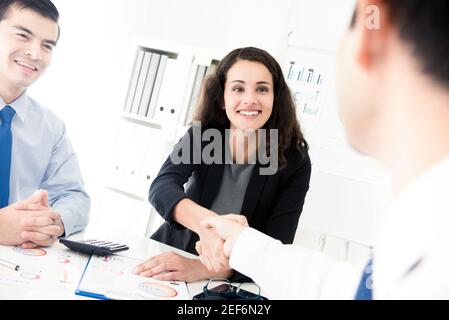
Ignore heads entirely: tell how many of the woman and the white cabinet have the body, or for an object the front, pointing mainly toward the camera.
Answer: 2

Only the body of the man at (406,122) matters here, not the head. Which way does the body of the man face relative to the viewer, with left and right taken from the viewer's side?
facing away from the viewer and to the left of the viewer

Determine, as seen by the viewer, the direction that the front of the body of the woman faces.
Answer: toward the camera

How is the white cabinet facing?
toward the camera

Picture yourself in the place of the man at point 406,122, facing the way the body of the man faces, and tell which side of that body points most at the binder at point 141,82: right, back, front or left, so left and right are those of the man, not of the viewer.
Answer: front

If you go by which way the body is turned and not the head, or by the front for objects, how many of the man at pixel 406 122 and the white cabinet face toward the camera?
1

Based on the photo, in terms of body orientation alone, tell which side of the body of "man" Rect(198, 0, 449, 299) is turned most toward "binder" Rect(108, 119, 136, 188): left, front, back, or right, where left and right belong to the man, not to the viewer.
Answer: front

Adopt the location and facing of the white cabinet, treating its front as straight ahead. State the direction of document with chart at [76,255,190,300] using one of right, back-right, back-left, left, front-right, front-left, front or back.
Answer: front

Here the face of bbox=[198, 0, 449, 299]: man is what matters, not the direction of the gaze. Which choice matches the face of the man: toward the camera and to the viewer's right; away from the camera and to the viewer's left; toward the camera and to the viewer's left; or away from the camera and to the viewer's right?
away from the camera and to the viewer's left

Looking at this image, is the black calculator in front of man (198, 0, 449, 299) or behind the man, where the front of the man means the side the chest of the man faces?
in front

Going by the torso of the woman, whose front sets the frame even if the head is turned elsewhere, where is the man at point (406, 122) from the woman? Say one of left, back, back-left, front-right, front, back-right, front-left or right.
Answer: front

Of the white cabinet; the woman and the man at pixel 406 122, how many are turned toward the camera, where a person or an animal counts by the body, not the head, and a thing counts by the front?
2
